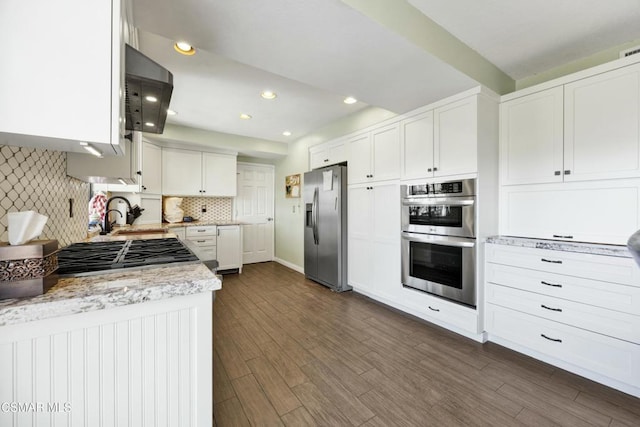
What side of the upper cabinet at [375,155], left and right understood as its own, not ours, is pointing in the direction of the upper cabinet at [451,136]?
left

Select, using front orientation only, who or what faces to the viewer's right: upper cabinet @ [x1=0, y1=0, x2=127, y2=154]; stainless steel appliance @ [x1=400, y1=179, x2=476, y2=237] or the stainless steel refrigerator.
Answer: the upper cabinet

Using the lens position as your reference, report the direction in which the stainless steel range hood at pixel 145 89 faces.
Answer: facing to the right of the viewer

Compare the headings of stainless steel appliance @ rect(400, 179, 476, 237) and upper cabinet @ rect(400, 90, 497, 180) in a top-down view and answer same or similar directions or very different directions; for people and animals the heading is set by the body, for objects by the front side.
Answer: same or similar directions

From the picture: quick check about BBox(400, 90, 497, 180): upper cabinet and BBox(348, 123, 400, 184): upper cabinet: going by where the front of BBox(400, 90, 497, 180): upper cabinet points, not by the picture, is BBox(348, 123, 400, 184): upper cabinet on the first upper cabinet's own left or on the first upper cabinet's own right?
on the first upper cabinet's own right

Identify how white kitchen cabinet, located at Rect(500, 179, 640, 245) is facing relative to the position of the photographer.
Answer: facing the viewer and to the left of the viewer

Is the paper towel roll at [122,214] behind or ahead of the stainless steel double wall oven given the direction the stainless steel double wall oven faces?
ahead

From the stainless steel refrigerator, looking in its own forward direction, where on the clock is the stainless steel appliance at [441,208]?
The stainless steel appliance is roughly at 9 o'clock from the stainless steel refrigerator.

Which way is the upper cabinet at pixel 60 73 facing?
to the viewer's right

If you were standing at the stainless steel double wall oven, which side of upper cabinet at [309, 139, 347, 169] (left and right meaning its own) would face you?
left

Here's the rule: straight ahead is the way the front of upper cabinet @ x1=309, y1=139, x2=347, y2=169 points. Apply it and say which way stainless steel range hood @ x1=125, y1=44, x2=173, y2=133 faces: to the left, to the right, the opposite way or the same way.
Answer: the opposite way

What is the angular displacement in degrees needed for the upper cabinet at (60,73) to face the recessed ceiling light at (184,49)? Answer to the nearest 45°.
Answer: approximately 45° to its left

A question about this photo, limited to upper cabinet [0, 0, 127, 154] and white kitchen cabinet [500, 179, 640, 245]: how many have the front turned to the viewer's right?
1
